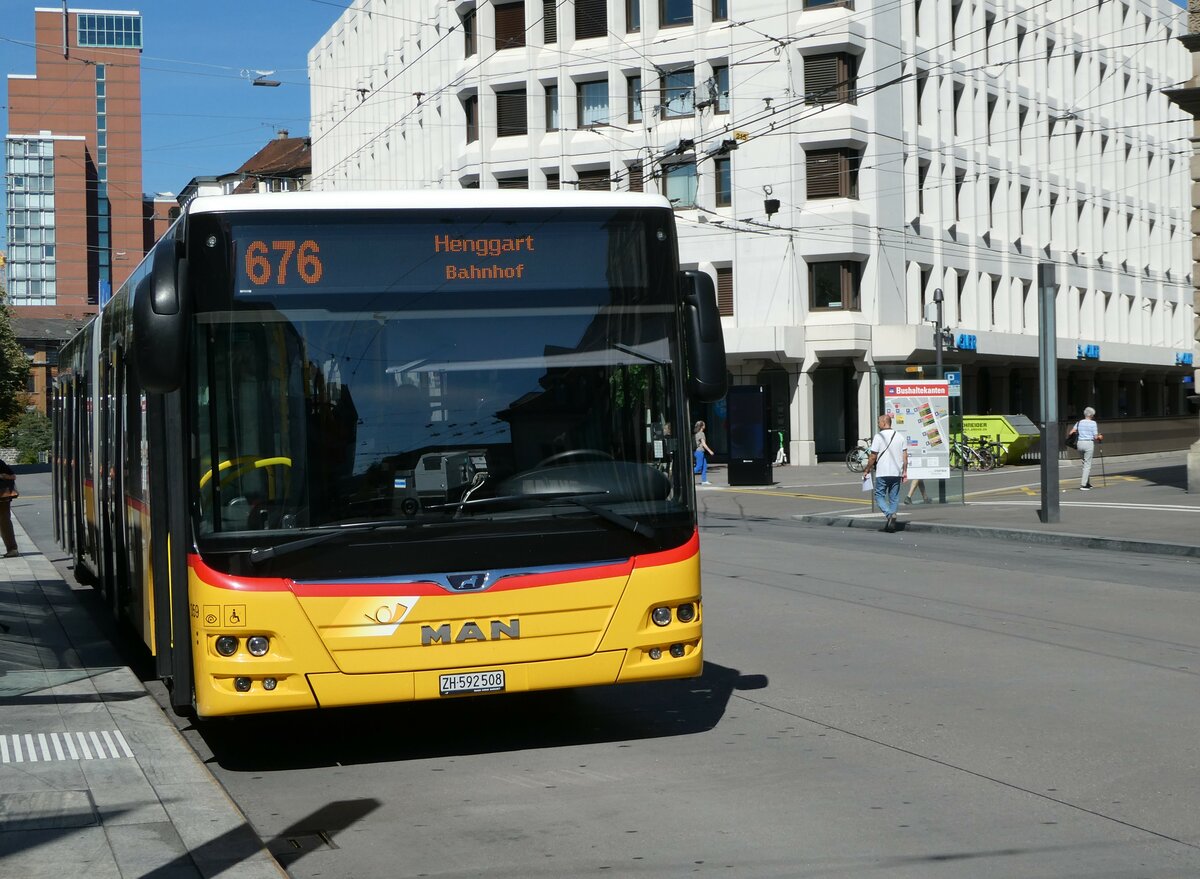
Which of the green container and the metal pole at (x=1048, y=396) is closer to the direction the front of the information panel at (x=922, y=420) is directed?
the metal pole

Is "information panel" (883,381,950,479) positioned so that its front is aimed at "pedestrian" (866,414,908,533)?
yes

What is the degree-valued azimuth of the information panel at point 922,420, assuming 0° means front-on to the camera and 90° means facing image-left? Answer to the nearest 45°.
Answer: approximately 0°

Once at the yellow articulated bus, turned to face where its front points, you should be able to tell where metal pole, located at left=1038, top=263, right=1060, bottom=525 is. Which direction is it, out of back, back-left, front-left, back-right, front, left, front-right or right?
back-left
